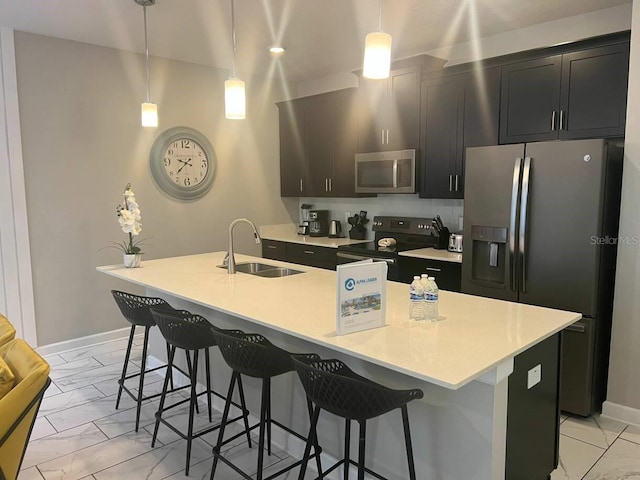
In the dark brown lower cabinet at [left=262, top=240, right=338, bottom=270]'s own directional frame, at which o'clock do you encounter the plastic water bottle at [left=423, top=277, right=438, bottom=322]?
The plastic water bottle is roughly at 10 o'clock from the dark brown lower cabinet.

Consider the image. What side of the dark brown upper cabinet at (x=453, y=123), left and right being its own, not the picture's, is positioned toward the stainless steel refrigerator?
left

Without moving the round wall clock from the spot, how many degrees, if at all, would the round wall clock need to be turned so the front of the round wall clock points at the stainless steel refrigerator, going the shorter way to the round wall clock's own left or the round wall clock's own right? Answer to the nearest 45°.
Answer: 0° — it already faces it

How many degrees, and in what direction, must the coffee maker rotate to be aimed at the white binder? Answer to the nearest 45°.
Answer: approximately 45° to its left

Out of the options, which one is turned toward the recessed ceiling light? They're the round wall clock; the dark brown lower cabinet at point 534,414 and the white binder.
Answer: the round wall clock

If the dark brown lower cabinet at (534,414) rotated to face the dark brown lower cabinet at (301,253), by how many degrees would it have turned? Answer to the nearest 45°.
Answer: approximately 90° to its left

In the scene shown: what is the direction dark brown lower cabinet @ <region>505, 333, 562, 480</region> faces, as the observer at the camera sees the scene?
facing away from the viewer and to the right of the viewer
